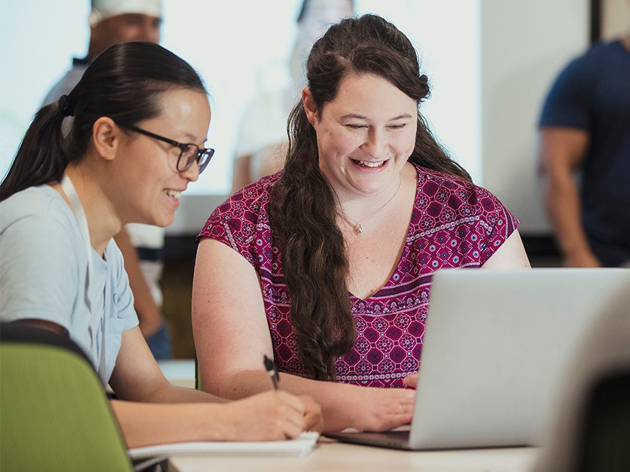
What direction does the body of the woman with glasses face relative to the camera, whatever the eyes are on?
to the viewer's right

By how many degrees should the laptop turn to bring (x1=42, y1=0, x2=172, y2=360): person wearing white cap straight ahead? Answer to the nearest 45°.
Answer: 0° — it already faces them

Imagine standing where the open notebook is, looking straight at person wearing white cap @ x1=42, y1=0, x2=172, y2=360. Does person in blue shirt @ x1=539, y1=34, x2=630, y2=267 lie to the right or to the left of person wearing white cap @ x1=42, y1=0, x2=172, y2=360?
right

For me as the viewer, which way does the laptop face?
facing away from the viewer and to the left of the viewer

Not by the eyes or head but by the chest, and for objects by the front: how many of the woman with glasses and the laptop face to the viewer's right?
1

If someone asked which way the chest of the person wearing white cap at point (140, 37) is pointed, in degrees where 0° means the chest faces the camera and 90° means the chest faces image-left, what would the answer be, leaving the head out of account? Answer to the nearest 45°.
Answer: approximately 315°

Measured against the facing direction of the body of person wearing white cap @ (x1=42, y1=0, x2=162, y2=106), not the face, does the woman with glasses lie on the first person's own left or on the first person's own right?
on the first person's own right

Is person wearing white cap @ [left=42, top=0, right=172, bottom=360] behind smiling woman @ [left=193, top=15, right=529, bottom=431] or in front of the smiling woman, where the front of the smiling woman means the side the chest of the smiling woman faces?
behind

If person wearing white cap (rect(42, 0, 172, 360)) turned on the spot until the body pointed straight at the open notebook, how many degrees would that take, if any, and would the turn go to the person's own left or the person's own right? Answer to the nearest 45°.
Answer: approximately 45° to the person's own right
